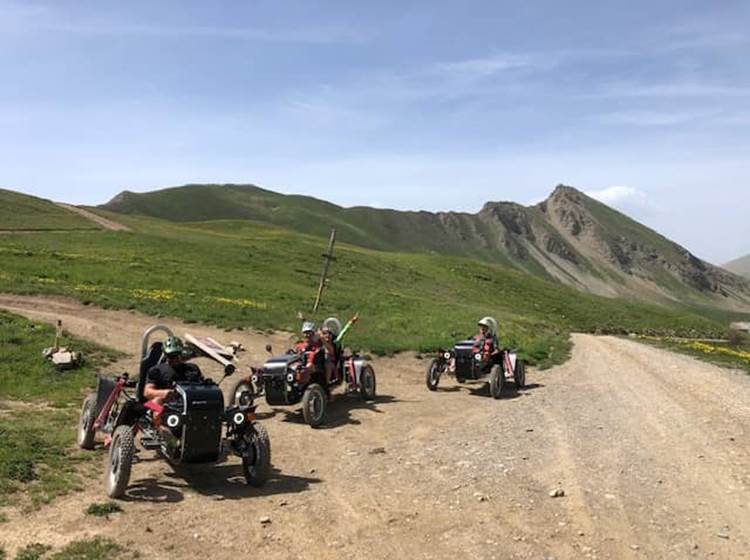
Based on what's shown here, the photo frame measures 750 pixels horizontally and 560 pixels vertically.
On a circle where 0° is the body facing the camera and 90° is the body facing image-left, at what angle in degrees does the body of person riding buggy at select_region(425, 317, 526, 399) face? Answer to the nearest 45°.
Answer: approximately 45°

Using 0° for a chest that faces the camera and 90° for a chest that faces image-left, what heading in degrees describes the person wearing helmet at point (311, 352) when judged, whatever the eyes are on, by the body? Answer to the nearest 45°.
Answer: approximately 45°

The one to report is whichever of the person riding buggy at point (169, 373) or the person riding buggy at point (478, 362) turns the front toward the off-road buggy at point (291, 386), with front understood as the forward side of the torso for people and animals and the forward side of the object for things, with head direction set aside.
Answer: the person riding buggy at point (478, 362)

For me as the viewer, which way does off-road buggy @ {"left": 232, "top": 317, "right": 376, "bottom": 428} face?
facing the viewer and to the left of the viewer

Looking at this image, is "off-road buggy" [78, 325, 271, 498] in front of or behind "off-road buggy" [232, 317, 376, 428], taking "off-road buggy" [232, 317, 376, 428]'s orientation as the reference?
in front

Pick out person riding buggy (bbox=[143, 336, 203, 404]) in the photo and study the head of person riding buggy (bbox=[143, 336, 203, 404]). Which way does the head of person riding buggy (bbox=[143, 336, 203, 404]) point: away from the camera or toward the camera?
toward the camera

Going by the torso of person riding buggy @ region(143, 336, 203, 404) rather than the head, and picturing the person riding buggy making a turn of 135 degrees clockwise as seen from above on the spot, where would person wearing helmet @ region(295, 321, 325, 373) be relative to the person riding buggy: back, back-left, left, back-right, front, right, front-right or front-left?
back-right

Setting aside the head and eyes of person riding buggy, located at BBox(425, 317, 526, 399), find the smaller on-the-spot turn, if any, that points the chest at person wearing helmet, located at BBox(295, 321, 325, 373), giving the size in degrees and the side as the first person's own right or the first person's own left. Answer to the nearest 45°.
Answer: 0° — they already face them

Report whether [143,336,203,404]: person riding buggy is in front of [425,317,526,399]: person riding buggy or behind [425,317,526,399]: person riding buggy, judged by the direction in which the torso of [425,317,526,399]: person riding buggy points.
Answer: in front

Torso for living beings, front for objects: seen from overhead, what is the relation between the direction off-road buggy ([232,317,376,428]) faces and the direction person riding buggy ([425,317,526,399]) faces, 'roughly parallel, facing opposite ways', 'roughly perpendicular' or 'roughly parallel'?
roughly parallel

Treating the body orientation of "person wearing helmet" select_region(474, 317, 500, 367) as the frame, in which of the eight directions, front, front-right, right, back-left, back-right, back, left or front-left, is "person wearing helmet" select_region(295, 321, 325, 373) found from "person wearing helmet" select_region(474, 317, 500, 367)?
front

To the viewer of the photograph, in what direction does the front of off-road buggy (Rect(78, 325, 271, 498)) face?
facing the viewer and to the right of the viewer

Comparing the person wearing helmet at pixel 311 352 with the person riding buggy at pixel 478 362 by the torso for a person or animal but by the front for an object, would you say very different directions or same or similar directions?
same or similar directions

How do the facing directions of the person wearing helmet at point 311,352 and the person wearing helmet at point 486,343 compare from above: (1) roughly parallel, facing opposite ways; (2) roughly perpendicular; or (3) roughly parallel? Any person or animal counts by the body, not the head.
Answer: roughly parallel

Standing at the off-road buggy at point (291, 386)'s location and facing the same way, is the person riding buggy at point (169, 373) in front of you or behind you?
in front

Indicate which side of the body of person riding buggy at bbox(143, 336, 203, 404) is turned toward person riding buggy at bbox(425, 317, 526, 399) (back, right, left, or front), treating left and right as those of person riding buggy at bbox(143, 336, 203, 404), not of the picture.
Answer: left
